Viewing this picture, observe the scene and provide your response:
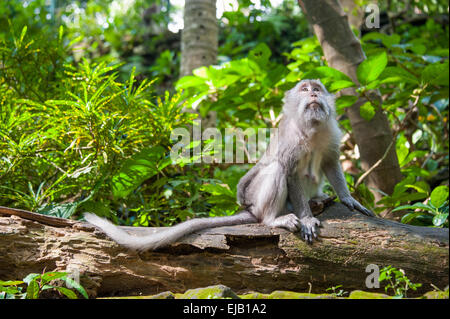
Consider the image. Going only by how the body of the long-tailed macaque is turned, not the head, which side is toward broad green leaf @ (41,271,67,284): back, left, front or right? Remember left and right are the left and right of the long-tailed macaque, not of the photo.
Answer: right

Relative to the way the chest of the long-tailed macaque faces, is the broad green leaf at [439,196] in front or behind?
in front

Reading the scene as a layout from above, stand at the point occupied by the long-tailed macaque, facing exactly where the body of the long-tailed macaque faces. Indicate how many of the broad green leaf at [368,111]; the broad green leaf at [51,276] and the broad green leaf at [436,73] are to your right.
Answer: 1

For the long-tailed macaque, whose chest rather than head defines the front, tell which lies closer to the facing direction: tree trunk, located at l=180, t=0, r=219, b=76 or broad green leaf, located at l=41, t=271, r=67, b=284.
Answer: the broad green leaf

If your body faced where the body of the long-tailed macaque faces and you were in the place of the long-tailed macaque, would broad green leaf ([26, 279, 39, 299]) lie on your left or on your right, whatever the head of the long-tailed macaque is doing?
on your right

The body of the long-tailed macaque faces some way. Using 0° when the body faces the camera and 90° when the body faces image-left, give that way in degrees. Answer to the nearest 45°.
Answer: approximately 315°

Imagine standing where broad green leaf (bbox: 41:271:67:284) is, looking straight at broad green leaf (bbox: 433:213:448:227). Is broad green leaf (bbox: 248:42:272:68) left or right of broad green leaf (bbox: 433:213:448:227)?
left

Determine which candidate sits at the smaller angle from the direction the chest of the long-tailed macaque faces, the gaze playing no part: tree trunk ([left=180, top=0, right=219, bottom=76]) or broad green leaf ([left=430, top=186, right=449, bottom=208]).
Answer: the broad green leaf
